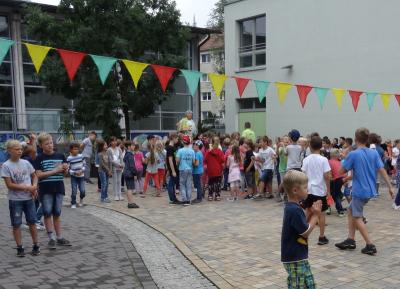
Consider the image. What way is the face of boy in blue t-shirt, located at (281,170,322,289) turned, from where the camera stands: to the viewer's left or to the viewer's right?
to the viewer's right

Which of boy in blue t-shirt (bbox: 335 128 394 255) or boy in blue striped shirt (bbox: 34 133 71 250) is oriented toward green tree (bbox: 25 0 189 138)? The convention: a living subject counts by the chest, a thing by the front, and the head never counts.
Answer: the boy in blue t-shirt

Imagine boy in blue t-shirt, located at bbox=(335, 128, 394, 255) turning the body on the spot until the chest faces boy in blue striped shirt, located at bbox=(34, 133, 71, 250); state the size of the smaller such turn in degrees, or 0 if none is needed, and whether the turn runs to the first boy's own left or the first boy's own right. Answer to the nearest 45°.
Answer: approximately 45° to the first boy's own left

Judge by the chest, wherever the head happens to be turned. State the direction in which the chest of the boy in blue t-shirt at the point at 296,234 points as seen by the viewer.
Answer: to the viewer's right

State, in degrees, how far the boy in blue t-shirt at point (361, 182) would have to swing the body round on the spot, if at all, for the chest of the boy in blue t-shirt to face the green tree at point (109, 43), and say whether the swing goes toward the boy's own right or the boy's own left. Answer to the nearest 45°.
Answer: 0° — they already face it

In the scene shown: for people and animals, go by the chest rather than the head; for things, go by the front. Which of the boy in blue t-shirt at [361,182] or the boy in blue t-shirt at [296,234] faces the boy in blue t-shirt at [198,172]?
the boy in blue t-shirt at [361,182]

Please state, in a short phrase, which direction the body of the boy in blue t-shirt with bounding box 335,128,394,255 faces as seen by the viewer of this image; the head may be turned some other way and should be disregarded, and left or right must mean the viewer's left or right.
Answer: facing away from the viewer and to the left of the viewer

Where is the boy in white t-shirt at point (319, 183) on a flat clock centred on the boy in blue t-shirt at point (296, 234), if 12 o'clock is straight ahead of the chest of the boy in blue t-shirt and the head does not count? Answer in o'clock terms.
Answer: The boy in white t-shirt is roughly at 9 o'clock from the boy in blue t-shirt.
